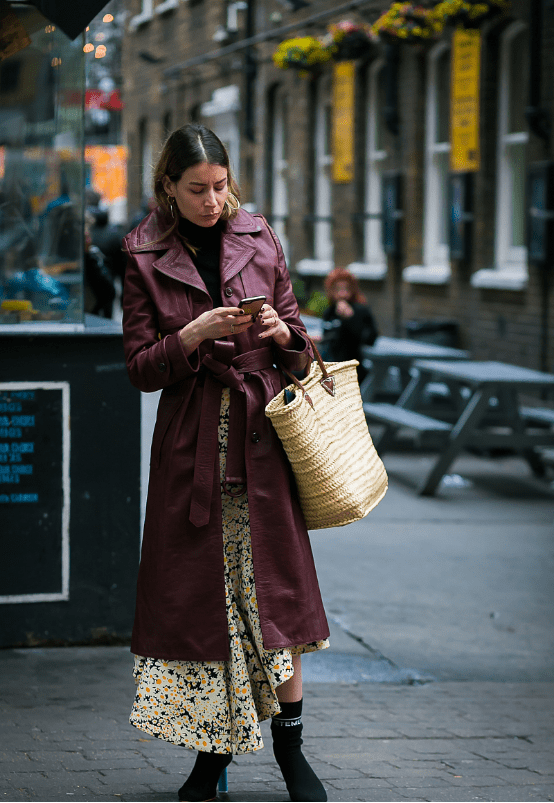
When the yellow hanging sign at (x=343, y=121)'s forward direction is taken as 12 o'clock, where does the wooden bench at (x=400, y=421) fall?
The wooden bench is roughly at 12 o'clock from the yellow hanging sign.

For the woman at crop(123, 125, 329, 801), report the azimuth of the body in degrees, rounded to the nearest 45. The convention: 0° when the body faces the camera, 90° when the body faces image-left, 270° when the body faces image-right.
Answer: approximately 315°

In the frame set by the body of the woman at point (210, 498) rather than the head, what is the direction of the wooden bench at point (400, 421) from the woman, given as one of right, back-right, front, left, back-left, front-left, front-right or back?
back-left

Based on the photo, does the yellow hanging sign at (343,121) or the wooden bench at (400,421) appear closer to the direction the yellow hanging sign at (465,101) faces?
the wooden bench

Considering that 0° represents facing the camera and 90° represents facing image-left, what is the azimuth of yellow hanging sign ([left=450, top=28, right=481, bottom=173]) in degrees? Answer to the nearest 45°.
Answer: approximately 0°

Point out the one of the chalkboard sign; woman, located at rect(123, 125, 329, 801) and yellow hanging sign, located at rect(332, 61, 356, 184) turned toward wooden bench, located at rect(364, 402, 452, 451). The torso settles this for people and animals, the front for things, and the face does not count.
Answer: the yellow hanging sign

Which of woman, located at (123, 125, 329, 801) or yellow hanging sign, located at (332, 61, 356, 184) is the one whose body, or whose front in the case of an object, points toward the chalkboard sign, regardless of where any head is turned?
the yellow hanging sign

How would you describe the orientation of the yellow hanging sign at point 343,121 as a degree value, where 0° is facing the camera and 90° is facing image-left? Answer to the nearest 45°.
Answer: approximately 0°

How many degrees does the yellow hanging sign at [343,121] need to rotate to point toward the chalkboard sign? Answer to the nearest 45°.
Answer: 0° — it already faces it

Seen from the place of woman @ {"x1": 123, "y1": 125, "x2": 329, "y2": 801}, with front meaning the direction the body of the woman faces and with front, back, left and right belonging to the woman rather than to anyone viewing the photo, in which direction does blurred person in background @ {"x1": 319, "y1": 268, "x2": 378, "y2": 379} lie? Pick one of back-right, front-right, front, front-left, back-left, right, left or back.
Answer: back-left
